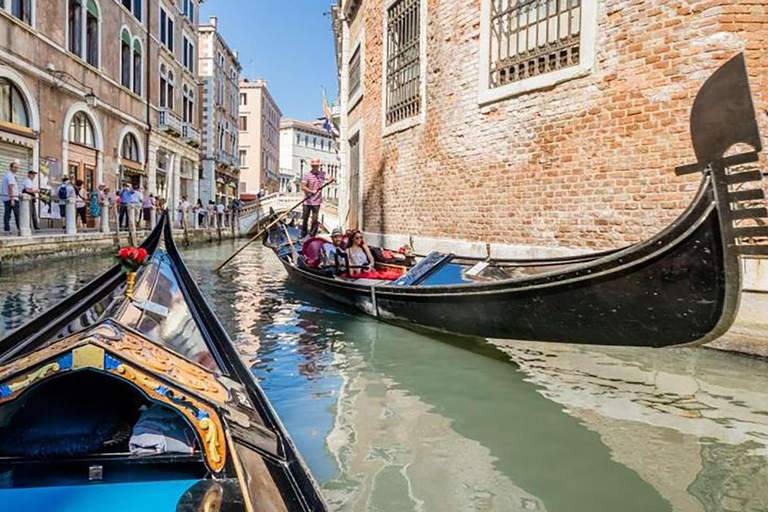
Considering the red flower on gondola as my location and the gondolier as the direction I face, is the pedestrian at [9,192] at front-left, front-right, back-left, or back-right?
front-left

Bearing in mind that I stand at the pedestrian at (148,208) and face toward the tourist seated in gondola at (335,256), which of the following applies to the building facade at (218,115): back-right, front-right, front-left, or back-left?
back-left

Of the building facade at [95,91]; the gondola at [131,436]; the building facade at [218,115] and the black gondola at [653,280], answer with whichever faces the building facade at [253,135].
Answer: the gondola

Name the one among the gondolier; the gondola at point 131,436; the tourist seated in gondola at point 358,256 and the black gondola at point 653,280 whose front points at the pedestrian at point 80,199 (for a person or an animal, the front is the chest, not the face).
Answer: the gondola

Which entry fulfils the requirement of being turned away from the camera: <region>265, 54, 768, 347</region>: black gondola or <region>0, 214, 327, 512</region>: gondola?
the gondola

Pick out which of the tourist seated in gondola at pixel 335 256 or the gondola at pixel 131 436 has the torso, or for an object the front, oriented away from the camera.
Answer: the gondola

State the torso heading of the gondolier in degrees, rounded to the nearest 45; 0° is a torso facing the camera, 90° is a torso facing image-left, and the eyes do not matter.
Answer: approximately 315°

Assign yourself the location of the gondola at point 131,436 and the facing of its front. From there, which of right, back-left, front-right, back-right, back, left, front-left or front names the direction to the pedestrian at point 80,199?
front

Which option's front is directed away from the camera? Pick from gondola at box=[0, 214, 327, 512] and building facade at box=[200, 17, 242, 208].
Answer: the gondola

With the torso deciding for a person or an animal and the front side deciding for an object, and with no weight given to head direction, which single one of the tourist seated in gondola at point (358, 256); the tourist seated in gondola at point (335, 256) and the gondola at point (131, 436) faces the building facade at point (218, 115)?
the gondola

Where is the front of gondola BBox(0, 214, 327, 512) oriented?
away from the camera

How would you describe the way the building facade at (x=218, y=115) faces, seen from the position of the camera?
facing the viewer and to the right of the viewer

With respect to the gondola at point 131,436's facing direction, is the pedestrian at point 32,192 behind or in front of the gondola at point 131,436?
in front

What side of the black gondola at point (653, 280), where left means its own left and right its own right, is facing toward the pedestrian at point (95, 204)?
back

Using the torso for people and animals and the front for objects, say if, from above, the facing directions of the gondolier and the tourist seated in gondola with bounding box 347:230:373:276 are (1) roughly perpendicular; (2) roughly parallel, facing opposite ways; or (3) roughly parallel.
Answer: roughly parallel

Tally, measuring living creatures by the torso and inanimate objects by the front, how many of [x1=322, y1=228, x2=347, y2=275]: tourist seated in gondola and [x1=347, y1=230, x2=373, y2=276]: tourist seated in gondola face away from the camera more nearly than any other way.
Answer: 0

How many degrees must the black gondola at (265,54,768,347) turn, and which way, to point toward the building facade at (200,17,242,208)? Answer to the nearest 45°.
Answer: approximately 180°

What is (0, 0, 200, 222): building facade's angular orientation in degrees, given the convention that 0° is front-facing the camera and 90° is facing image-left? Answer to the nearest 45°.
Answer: approximately 315°

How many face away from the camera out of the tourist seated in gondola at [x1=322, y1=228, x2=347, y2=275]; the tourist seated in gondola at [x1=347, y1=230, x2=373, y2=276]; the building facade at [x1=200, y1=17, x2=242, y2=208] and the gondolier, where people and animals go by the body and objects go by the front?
0
